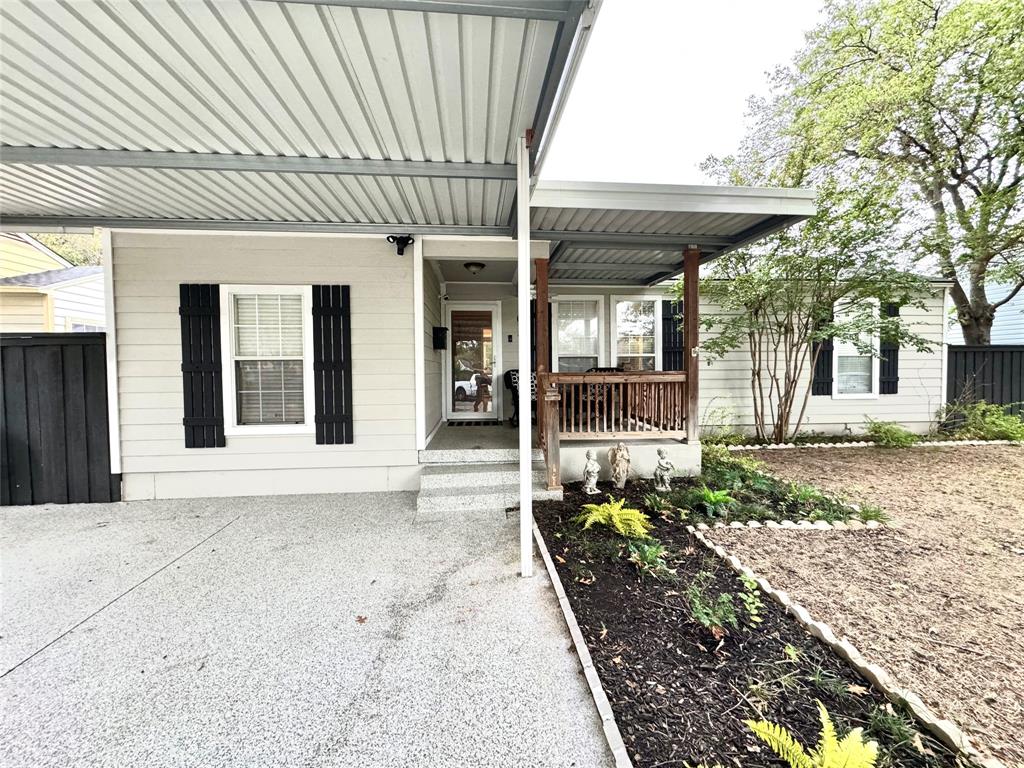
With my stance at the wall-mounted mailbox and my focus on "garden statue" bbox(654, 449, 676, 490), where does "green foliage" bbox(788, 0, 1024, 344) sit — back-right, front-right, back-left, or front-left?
front-left

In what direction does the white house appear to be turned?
toward the camera

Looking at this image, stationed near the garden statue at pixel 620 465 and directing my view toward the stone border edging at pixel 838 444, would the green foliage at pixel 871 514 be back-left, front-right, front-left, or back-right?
front-right

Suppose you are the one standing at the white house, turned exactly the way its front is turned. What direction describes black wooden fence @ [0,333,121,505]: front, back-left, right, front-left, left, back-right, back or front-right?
right

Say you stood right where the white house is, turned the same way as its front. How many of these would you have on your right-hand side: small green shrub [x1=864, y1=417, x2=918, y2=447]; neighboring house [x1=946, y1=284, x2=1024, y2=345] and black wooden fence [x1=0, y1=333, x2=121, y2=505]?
1

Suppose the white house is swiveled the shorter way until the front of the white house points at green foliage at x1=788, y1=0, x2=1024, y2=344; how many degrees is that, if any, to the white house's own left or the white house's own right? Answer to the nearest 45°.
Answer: approximately 90° to the white house's own left

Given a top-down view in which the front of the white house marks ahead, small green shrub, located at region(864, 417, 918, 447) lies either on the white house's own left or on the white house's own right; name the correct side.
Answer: on the white house's own left

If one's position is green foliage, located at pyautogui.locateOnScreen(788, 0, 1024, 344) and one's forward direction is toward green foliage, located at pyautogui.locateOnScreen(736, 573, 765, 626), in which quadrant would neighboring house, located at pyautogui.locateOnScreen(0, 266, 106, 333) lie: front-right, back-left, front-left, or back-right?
front-right

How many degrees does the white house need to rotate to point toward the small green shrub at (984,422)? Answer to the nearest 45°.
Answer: approximately 90° to its left

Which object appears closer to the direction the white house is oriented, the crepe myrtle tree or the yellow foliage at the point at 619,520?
the yellow foliage

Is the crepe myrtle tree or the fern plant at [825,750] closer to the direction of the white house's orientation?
the fern plant

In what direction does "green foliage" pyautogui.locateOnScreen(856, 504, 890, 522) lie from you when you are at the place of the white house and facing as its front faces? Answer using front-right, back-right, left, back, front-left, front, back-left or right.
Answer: left

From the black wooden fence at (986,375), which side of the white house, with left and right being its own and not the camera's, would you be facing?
left
